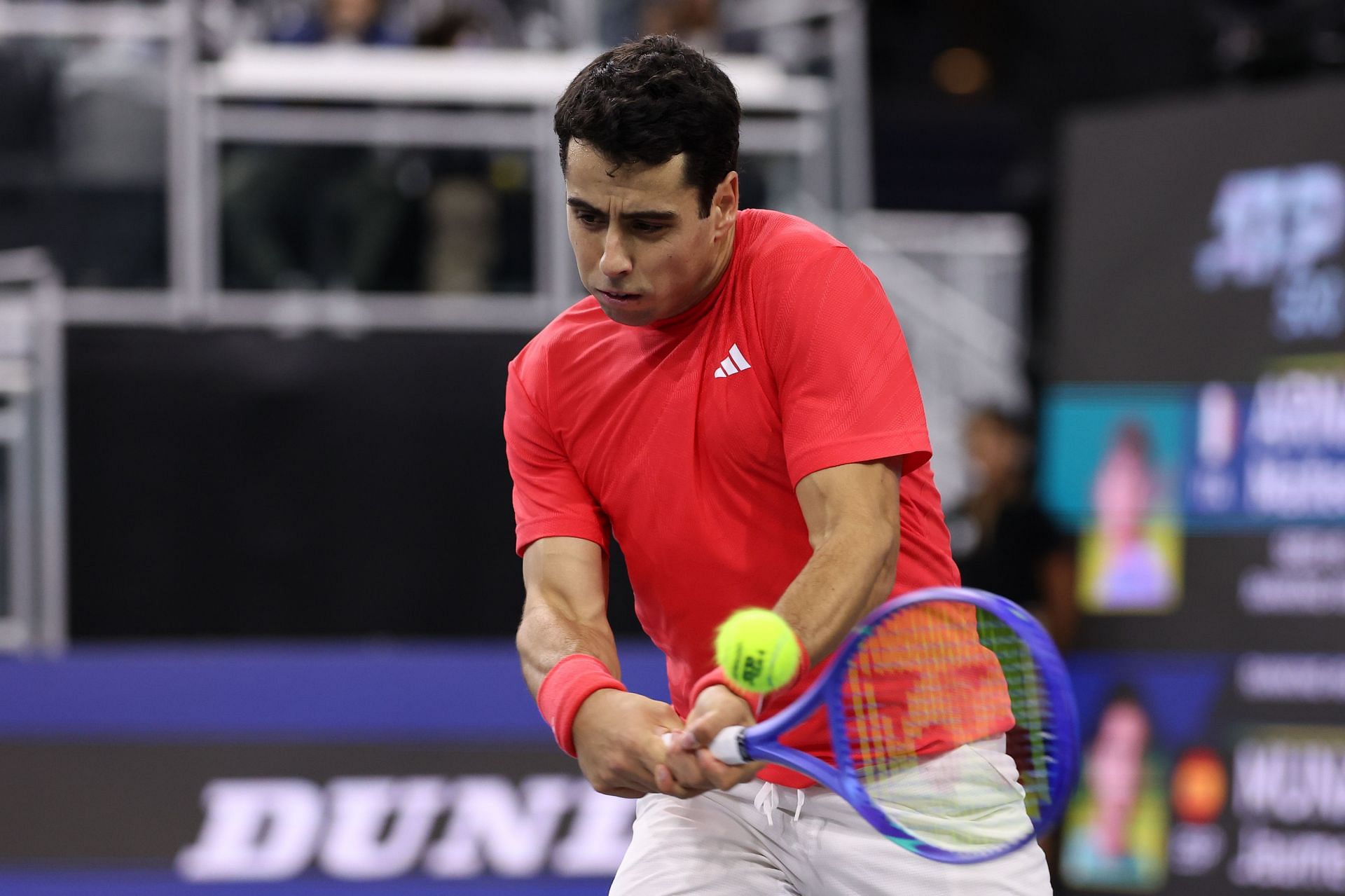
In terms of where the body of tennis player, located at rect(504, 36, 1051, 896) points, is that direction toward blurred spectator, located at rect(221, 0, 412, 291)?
no

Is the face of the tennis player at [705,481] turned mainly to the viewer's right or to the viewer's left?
to the viewer's left

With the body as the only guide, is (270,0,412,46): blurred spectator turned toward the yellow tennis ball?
yes

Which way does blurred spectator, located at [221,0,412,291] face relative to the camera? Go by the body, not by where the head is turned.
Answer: toward the camera

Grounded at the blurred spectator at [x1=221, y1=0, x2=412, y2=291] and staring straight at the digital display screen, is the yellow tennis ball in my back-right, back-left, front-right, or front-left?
front-right

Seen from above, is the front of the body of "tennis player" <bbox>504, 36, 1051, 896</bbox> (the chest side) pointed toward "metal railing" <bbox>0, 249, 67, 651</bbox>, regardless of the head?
no

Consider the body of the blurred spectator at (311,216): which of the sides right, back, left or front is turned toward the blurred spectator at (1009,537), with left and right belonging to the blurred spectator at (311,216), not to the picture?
left

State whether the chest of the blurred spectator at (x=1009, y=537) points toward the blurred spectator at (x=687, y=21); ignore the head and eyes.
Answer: no
